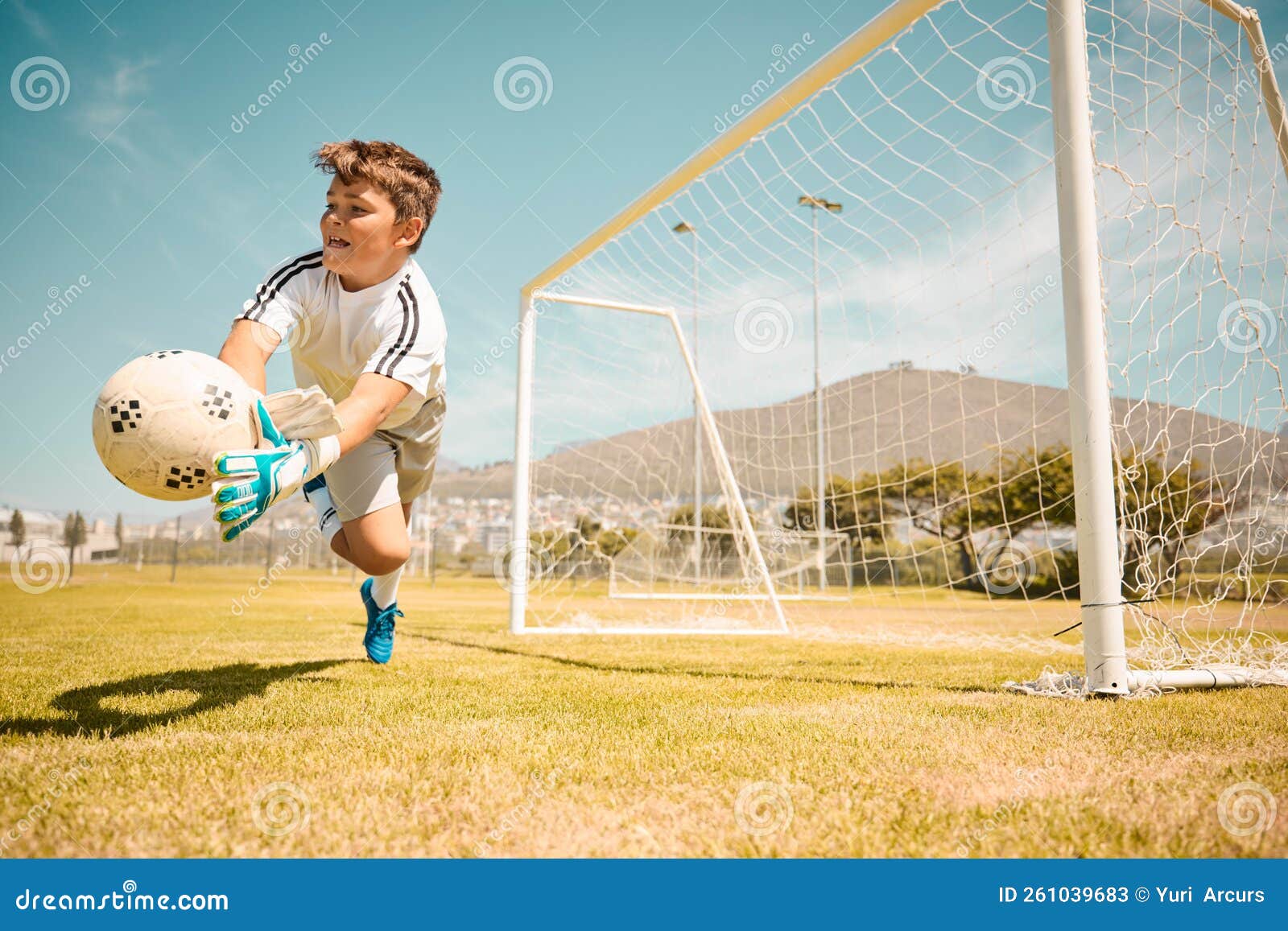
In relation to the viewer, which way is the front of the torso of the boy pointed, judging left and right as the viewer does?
facing the viewer and to the left of the viewer

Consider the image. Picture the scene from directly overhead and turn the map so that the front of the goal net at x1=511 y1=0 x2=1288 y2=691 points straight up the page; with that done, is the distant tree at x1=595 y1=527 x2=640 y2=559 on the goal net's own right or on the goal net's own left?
on the goal net's own right

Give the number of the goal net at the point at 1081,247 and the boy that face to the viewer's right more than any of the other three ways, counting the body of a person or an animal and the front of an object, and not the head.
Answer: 0

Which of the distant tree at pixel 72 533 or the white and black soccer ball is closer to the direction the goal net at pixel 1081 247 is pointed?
the white and black soccer ball

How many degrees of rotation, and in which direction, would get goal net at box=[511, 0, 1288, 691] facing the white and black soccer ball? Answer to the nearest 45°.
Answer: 0° — it already faces it

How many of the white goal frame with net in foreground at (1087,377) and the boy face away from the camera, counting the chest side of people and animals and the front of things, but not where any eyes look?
0

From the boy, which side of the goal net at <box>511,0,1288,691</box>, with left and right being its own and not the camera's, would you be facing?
front

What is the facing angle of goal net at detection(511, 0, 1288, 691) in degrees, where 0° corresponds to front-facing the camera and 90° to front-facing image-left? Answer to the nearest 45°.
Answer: approximately 45°

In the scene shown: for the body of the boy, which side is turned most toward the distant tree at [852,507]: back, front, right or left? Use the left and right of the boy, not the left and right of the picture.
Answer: back

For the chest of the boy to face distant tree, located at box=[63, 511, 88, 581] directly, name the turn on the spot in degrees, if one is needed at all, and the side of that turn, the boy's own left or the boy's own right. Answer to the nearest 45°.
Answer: approximately 135° to the boy's own right

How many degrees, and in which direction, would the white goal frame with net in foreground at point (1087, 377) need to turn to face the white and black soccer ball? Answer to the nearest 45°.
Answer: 0° — it already faces it

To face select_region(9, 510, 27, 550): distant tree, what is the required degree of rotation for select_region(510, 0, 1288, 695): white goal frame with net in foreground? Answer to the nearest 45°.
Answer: approximately 90° to its right
